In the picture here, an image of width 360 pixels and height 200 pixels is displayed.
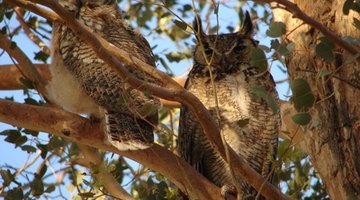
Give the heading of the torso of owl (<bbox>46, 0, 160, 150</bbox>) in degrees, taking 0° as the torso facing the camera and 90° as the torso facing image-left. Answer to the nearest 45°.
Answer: approximately 90°

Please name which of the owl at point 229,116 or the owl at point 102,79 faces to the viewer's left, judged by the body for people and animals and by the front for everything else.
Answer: the owl at point 102,79

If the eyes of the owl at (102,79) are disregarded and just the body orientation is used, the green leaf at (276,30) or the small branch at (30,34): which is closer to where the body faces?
the small branch

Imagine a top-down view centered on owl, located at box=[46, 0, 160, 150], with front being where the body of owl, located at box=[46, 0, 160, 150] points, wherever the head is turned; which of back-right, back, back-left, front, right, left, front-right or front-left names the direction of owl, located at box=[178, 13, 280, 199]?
back

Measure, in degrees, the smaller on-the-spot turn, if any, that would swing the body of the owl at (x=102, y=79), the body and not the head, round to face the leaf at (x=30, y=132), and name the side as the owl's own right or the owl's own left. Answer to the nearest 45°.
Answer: approximately 45° to the owl's own right

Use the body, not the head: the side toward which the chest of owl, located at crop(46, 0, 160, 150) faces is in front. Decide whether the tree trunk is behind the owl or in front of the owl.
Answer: behind

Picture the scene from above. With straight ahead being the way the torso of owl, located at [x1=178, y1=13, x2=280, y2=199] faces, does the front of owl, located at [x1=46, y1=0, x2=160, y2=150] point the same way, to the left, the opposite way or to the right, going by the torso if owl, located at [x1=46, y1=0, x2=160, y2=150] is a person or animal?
to the right

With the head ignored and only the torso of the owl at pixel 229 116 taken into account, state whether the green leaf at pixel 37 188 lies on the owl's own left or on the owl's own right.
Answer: on the owl's own right

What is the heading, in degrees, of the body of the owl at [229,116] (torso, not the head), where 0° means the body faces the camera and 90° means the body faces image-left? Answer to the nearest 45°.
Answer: approximately 0°

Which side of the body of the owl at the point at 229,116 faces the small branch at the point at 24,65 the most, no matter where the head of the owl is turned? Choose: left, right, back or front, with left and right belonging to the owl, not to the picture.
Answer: right
